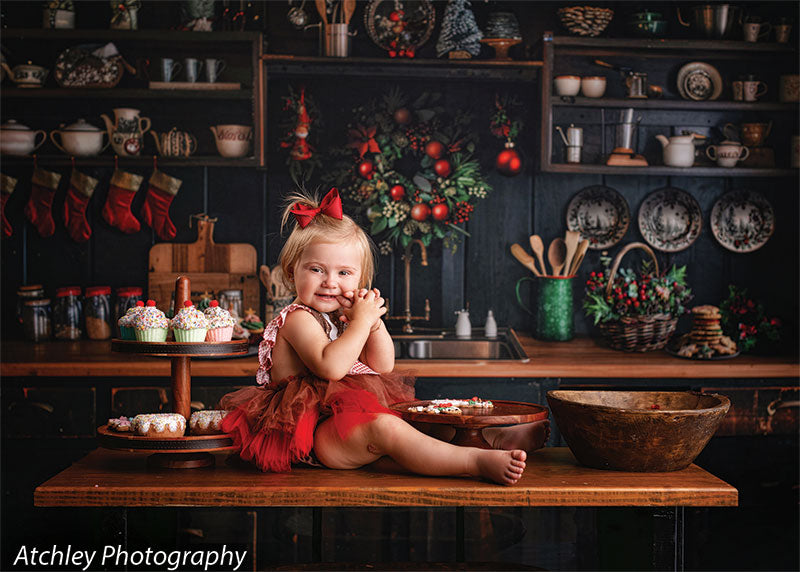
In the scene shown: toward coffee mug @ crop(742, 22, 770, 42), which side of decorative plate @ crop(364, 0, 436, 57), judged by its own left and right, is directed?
left

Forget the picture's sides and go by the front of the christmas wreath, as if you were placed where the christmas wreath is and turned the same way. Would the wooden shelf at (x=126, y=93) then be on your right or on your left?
on your right

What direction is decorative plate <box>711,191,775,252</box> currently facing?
toward the camera

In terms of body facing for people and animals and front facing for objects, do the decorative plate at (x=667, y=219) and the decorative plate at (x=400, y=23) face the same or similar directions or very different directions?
same or similar directions

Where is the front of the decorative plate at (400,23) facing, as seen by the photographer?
facing the viewer

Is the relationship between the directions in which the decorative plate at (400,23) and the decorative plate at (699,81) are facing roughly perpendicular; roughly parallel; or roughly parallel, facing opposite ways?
roughly parallel

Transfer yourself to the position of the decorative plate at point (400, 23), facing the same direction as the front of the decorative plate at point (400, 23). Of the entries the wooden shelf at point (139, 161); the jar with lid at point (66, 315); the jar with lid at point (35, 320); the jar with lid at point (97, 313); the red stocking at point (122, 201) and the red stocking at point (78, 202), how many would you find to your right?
6

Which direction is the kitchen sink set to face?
toward the camera

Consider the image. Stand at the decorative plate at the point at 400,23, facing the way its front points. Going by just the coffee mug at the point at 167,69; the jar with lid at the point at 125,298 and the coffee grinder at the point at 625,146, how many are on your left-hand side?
1

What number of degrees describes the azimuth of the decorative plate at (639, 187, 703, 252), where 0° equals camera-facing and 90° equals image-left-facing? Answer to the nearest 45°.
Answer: approximately 0°

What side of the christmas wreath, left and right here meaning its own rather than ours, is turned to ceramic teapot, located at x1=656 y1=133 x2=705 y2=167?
left

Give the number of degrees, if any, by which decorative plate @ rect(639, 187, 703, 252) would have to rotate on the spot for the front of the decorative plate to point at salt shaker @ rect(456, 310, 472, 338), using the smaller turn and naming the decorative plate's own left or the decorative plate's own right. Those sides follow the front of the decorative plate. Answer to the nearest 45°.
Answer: approximately 45° to the decorative plate's own right
